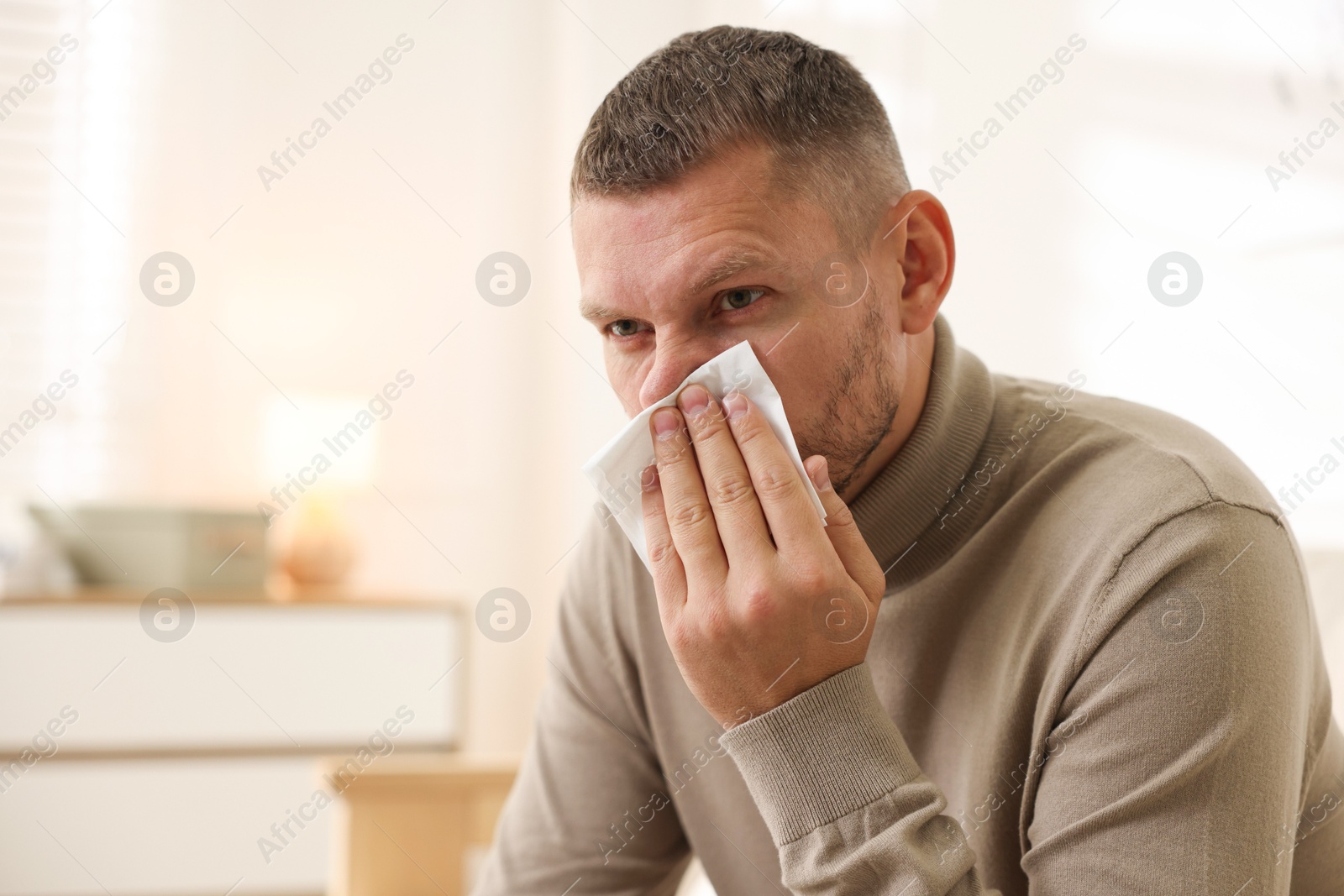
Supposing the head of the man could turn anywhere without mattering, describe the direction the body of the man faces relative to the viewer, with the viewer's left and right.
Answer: facing the viewer and to the left of the viewer

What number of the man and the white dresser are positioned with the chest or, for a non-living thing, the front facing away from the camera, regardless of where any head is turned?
0

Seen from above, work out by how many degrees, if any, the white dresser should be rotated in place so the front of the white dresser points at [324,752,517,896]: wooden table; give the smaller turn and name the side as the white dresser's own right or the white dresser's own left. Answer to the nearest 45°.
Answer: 0° — it already faces it

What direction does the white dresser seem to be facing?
toward the camera

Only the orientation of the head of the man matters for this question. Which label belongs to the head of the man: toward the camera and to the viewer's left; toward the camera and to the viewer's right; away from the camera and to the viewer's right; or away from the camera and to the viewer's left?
toward the camera and to the viewer's left

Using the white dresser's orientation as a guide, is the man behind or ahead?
ahead

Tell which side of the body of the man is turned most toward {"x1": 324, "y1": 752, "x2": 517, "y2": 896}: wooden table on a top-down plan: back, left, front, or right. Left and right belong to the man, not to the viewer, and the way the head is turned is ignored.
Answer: right

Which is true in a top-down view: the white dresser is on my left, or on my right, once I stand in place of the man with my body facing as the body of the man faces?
on my right
